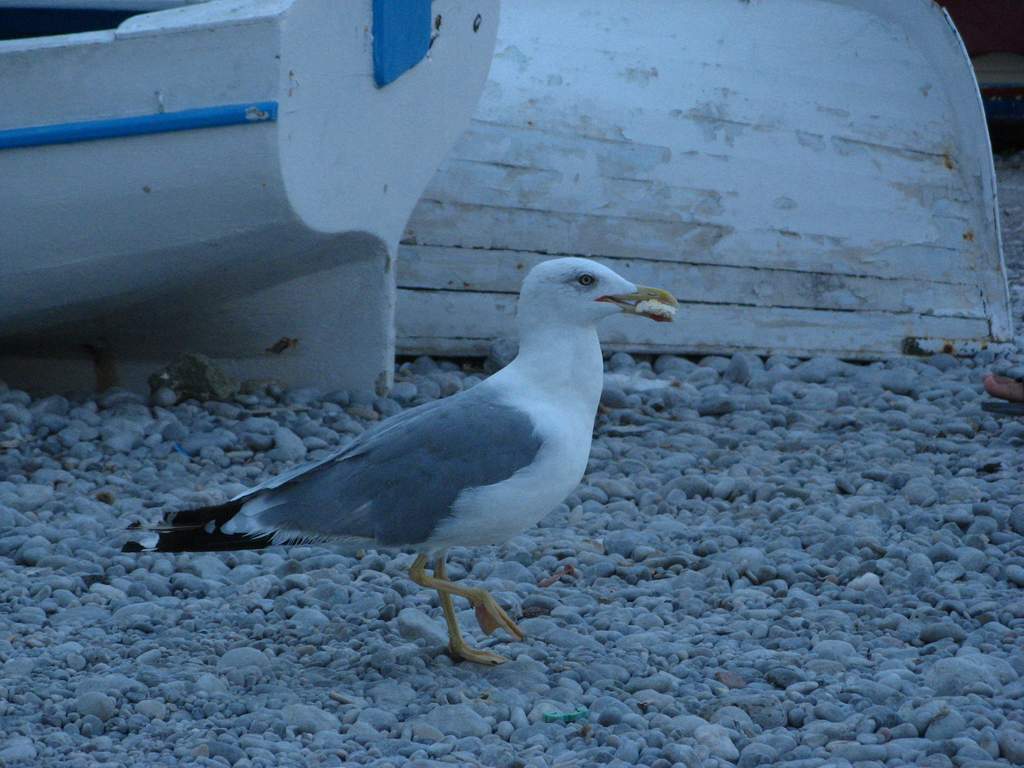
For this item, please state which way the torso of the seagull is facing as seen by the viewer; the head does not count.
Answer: to the viewer's right

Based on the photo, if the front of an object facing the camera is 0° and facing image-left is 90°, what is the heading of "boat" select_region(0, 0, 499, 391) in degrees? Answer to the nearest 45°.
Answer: approximately 135°

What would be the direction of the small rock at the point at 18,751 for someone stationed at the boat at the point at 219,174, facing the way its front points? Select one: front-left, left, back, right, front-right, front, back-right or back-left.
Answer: back-left

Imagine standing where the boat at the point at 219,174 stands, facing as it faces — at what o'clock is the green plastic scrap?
The green plastic scrap is roughly at 7 o'clock from the boat.

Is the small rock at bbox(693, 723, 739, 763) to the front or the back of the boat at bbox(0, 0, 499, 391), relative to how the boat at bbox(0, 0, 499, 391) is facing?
to the back

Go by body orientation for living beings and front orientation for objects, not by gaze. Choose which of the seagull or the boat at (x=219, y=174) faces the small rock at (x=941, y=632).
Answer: the seagull

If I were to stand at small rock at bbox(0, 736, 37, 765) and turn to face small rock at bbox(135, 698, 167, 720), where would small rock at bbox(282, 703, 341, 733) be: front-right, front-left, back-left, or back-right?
front-right

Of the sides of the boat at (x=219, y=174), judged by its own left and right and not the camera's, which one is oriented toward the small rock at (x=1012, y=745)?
back
